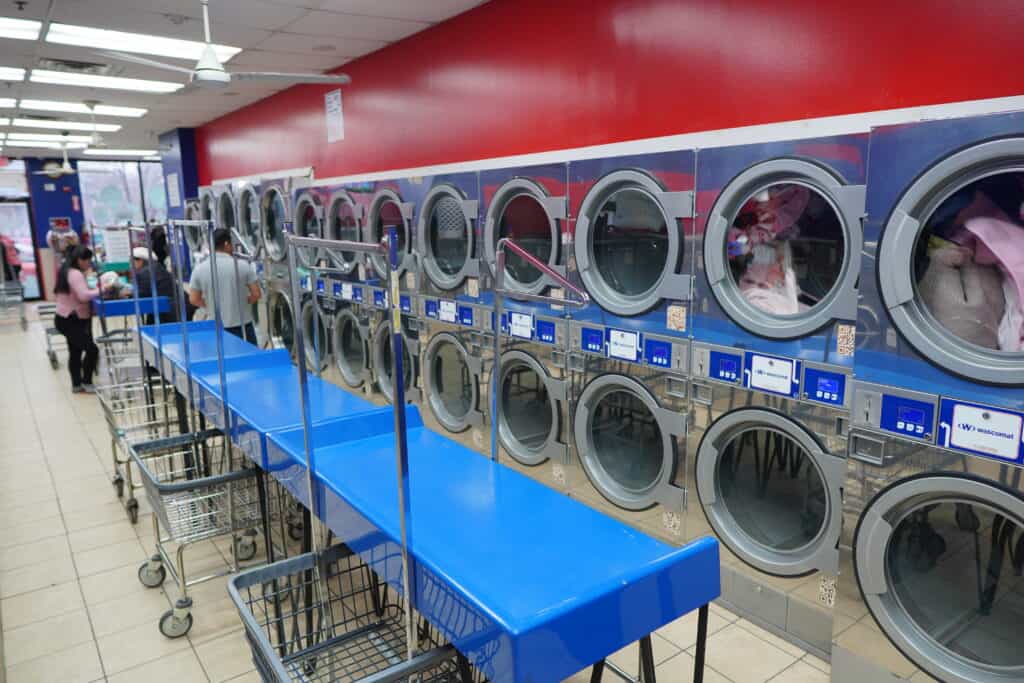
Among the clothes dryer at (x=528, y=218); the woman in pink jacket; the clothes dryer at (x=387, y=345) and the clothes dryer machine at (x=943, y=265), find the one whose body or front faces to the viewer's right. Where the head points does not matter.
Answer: the woman in pink jacket

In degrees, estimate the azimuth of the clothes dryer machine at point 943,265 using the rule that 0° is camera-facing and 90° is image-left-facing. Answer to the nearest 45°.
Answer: approximately 45°

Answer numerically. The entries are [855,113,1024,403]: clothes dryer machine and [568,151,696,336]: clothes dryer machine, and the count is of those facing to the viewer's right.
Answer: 0

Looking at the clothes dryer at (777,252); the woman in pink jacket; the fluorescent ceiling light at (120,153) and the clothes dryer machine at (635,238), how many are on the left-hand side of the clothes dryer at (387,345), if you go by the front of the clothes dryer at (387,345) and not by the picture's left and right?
2

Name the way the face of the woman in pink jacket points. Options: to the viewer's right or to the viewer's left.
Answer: to the viewer's right

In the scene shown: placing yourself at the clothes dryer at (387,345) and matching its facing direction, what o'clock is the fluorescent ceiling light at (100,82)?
The fluorescent ceiling light is roughly at 3 o'clock from the clothes dryer.

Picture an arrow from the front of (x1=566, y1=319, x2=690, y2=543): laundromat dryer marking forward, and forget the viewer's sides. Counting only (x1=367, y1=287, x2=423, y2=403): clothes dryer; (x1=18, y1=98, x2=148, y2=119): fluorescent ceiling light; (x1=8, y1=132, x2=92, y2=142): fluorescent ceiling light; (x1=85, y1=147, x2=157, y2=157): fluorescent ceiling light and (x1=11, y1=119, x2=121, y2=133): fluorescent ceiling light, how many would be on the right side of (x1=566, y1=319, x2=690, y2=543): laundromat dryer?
5

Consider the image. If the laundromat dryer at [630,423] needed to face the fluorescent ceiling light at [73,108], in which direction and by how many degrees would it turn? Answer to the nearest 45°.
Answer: approximately 90° to its right

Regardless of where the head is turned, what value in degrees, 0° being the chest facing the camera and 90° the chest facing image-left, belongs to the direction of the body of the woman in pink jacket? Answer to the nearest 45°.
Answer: approximately 270°

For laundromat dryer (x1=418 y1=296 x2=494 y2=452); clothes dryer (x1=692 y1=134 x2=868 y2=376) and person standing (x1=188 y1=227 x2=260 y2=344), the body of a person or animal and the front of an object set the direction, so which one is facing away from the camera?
the person standing

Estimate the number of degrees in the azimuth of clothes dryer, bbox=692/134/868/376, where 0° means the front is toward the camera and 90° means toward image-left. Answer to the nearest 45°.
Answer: approximately 45°

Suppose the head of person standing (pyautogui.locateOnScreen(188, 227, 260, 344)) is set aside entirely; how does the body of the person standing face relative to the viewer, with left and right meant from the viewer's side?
facing away from the viewer

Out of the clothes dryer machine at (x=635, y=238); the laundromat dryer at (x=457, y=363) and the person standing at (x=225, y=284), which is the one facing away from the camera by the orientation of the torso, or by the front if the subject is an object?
the person standing

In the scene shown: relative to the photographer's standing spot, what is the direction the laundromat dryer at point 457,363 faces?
facing the viewer and to the left of the viewer

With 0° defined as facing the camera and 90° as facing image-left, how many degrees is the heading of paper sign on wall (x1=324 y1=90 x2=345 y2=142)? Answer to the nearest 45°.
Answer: approximately 45°
